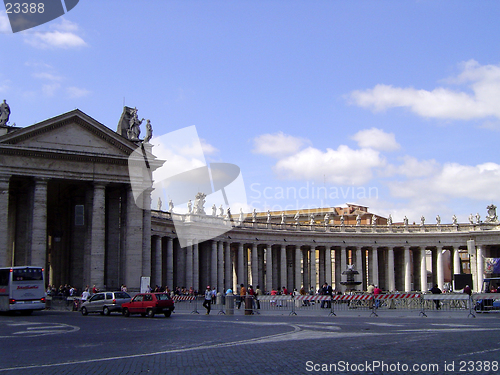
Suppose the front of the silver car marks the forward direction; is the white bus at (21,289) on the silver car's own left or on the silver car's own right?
on the silver car's own left

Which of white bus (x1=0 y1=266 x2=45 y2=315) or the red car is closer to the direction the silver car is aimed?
the white bus

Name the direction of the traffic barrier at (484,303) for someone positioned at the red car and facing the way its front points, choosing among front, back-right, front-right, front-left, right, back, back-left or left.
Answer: back-right

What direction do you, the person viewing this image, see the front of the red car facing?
facing away from the viewer and to the left of the viewer

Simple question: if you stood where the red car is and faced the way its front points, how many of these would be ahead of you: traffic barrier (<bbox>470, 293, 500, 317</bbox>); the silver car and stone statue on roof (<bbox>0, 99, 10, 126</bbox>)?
2

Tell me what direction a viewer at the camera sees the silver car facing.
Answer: facing away from the viewer and to the left of the viewer
